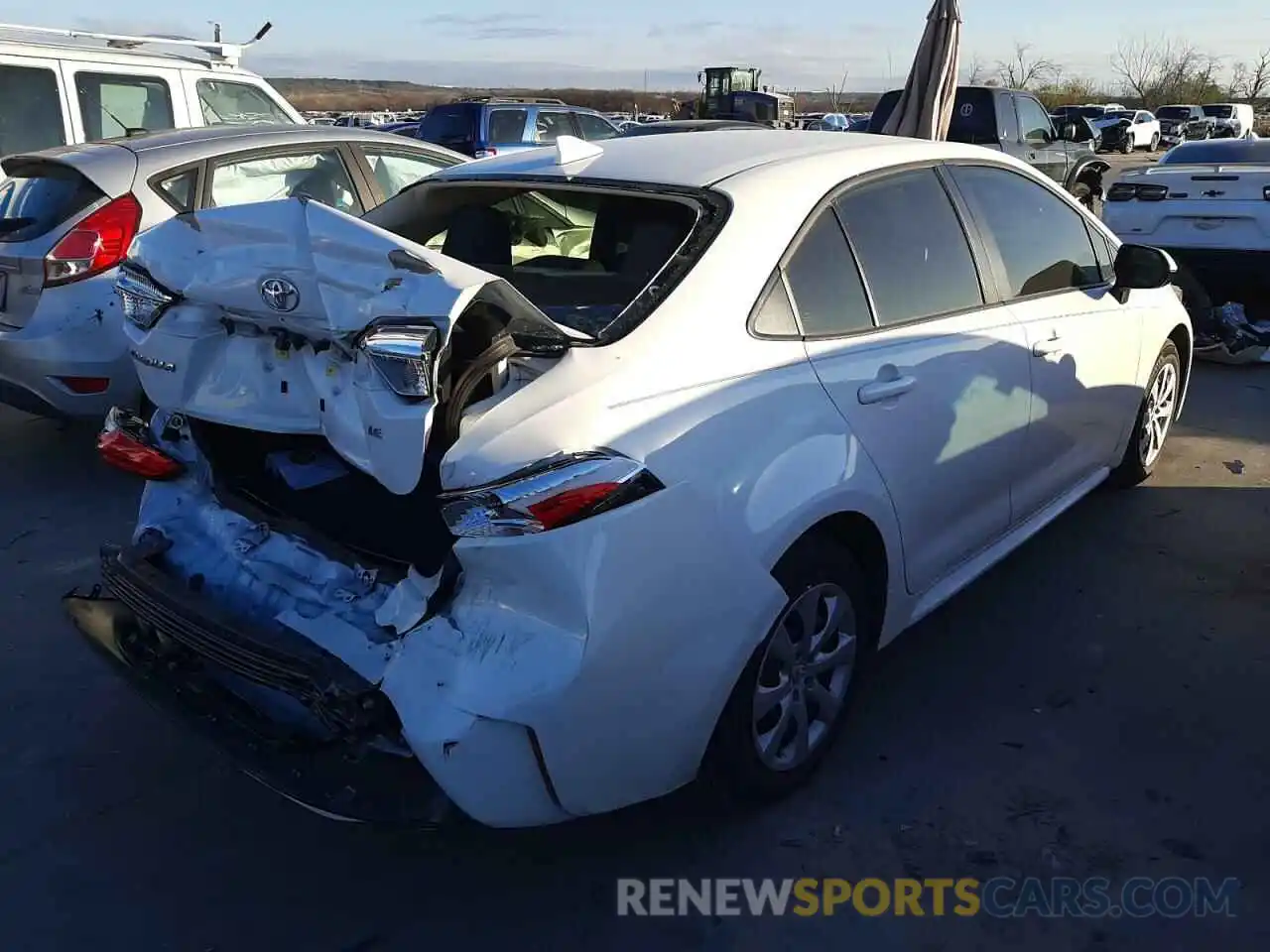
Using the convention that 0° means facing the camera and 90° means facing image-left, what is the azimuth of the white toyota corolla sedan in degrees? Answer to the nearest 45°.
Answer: approximately 225°

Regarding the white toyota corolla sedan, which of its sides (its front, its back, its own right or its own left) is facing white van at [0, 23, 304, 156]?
left
